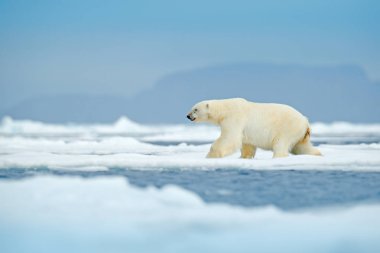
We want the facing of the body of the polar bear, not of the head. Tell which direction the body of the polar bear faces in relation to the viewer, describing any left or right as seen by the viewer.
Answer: facing to the left of the viewer
